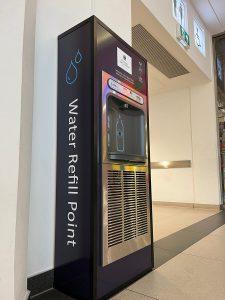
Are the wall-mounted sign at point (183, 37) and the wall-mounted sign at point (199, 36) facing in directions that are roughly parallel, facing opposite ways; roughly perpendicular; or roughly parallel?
roughly parallel

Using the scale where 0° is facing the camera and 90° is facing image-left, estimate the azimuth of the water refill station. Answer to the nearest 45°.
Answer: approximately 315°

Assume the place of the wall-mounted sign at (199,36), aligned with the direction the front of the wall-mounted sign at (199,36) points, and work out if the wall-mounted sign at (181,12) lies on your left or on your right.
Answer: on your right

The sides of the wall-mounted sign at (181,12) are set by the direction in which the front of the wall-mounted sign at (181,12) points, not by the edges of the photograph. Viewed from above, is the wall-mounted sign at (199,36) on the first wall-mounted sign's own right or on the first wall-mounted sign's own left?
on the first wall-mounted sign's own left

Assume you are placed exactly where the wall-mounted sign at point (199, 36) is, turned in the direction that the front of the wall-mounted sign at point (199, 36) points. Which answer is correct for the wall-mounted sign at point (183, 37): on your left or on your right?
on your right

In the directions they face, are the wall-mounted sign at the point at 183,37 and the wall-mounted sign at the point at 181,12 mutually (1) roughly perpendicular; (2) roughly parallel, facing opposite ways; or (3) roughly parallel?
roughly parallel
